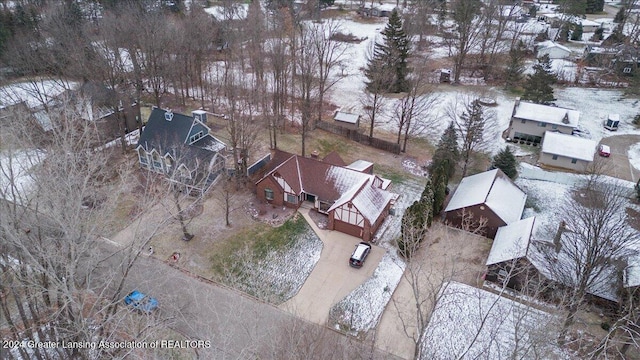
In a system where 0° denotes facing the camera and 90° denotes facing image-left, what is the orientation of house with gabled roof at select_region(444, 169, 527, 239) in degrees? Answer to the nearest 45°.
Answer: approximately 45°

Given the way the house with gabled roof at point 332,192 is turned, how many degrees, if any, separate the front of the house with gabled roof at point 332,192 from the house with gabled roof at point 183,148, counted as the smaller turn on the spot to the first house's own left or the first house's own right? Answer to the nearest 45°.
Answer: approximately 45° to the first house's own right

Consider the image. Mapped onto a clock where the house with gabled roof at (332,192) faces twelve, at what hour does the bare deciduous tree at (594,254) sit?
The bare deciduous tree is roughly at 9 o'clock from the house with gabled roof.

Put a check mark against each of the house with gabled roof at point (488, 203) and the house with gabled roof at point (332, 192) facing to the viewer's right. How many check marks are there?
0

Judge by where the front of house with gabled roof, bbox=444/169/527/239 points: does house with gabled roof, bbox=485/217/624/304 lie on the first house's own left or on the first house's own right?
on the first house's own left

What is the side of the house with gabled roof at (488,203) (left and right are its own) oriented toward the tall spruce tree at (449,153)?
right

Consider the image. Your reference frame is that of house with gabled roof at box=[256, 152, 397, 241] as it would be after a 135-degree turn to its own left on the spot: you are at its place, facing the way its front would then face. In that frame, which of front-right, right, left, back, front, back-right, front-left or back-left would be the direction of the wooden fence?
left

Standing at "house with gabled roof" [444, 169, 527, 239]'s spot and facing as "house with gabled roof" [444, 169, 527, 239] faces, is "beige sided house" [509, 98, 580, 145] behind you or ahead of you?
behind

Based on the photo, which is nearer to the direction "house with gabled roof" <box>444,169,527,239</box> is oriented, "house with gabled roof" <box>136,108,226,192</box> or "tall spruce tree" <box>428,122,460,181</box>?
the house with gabled roof

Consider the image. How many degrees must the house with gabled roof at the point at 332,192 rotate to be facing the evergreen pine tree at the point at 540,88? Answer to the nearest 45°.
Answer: approximately 180°

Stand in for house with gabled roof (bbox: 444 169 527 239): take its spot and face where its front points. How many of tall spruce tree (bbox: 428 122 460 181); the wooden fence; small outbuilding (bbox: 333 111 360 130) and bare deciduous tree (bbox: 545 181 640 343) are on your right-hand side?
3

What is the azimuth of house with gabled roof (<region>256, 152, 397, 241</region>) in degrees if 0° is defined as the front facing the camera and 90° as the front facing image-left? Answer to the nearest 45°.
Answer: approximately 45°

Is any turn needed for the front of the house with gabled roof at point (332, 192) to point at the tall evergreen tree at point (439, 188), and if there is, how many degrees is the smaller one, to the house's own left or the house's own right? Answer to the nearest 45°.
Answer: approximately 135° to the house's own left

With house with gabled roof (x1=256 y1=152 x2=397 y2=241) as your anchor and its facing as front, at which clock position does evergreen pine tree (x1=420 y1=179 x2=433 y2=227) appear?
The evergreen pine tree is roughly at 8 o'clock from the house with gabled roof.

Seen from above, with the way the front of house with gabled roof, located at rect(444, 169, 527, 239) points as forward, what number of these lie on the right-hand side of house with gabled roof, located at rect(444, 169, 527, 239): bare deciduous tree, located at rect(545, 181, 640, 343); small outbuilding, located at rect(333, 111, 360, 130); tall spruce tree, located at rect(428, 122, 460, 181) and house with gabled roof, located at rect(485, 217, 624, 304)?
2

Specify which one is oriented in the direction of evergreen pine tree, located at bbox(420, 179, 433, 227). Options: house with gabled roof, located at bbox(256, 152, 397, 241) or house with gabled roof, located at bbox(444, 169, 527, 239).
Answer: house with gabled roof, located at bbox(444, 169, 527, 239)

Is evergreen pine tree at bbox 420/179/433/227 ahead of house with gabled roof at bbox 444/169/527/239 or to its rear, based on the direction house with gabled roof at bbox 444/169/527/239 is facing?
ahead

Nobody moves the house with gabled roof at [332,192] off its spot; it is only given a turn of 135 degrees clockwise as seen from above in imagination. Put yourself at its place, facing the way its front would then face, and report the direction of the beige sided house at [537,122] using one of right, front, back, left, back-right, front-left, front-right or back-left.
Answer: front-right

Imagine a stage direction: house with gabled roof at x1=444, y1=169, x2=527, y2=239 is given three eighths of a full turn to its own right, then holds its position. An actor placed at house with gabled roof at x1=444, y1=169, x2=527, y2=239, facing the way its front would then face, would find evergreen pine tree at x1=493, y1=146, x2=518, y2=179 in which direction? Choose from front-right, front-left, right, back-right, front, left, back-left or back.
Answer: front

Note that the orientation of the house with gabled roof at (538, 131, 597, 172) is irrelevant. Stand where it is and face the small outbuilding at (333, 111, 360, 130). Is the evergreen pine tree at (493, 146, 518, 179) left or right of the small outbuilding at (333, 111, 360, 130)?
left
